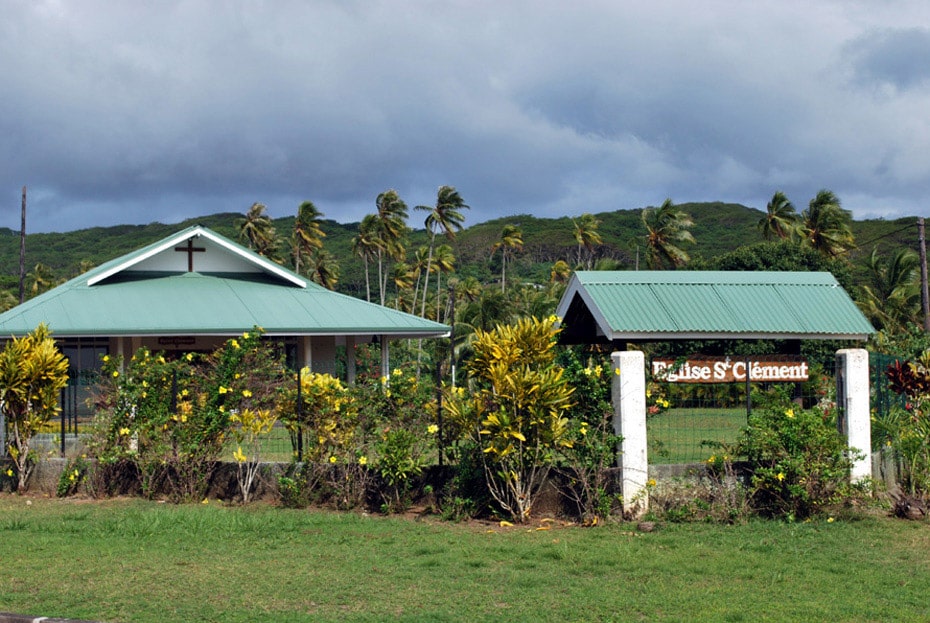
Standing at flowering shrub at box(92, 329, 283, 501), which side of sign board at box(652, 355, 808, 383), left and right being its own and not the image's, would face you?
right

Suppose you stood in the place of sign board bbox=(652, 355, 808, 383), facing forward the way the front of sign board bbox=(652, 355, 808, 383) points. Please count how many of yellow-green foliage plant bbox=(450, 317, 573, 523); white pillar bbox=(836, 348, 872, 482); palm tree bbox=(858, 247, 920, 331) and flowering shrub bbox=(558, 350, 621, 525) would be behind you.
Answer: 1

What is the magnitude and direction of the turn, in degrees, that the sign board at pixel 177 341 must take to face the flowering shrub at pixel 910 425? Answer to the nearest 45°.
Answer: approximately 45° to its left

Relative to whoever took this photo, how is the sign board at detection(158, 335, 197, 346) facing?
facing the viewer

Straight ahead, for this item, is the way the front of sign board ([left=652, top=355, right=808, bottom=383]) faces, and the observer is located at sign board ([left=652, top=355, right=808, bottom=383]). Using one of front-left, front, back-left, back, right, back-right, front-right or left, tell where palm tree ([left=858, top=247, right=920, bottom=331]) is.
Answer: back

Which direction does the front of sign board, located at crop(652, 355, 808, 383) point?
toward the camera

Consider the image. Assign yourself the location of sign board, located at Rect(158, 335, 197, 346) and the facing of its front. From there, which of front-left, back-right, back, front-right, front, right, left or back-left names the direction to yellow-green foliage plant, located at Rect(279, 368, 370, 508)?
front

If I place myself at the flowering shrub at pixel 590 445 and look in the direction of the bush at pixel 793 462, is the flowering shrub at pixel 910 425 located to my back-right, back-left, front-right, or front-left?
front-left

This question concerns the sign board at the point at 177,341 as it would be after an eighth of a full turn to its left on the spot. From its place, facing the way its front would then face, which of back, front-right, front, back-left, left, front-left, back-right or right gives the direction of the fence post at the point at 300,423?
front-right

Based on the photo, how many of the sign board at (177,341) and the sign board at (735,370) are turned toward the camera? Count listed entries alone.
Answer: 2

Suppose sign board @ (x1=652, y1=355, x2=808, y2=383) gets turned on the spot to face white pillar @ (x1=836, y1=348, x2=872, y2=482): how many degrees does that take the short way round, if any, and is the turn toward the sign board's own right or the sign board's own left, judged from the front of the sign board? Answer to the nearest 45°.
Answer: approximately 45° to the sign board's own left

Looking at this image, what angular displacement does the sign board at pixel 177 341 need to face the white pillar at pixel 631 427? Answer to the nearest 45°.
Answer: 0° — it already faces it

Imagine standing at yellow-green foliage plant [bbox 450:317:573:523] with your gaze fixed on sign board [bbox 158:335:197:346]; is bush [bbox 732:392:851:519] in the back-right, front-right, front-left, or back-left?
back-right

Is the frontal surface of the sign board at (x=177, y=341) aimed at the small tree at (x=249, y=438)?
yes

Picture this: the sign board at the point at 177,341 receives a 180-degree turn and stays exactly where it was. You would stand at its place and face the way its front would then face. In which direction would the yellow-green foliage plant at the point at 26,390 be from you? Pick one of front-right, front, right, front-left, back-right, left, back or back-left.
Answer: back
